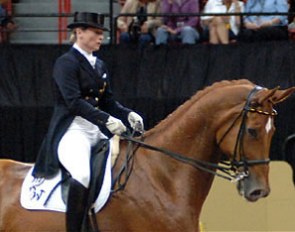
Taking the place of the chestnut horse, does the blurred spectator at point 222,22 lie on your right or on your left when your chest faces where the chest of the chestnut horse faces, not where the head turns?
on your left

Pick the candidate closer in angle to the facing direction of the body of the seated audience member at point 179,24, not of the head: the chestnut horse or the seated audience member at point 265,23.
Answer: the chestnut horse

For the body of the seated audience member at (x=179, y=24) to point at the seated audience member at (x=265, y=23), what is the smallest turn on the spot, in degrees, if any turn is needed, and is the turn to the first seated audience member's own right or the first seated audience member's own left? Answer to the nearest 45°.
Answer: approximately 90° to the first seated audience member's own left

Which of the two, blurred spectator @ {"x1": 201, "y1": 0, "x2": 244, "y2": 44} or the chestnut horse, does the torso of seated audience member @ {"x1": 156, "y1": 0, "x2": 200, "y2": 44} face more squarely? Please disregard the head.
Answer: the chestnut horse

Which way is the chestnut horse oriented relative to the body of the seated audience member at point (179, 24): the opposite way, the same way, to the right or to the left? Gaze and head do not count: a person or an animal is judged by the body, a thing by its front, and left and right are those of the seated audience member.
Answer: to the left

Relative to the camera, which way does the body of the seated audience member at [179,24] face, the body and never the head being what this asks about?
toward the camera

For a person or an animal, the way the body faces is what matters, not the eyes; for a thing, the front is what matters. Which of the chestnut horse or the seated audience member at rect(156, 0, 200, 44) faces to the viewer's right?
the chestnut horse

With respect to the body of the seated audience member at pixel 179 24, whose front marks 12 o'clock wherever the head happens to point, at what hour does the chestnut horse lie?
The chestnut horse is roughly at 12 o'clock from the seated audience member.

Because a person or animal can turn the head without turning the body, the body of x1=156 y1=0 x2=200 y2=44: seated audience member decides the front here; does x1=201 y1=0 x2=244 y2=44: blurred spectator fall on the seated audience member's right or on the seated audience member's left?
on the seated audience member's left

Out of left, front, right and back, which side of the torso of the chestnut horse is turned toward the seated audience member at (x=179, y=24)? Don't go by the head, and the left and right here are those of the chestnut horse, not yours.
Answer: left

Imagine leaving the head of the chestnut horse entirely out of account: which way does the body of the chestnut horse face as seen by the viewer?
to the viewer's right

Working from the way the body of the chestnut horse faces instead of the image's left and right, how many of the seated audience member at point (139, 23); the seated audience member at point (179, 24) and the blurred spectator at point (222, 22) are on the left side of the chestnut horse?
3

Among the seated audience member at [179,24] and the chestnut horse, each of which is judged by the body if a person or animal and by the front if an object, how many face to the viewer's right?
1
